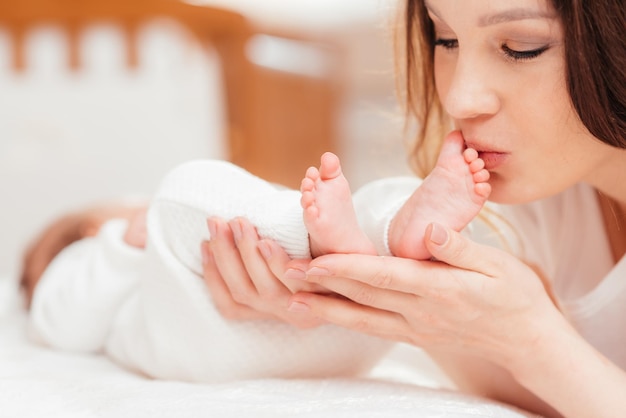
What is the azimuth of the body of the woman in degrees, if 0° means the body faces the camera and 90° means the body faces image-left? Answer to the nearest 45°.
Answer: approximately 45°
